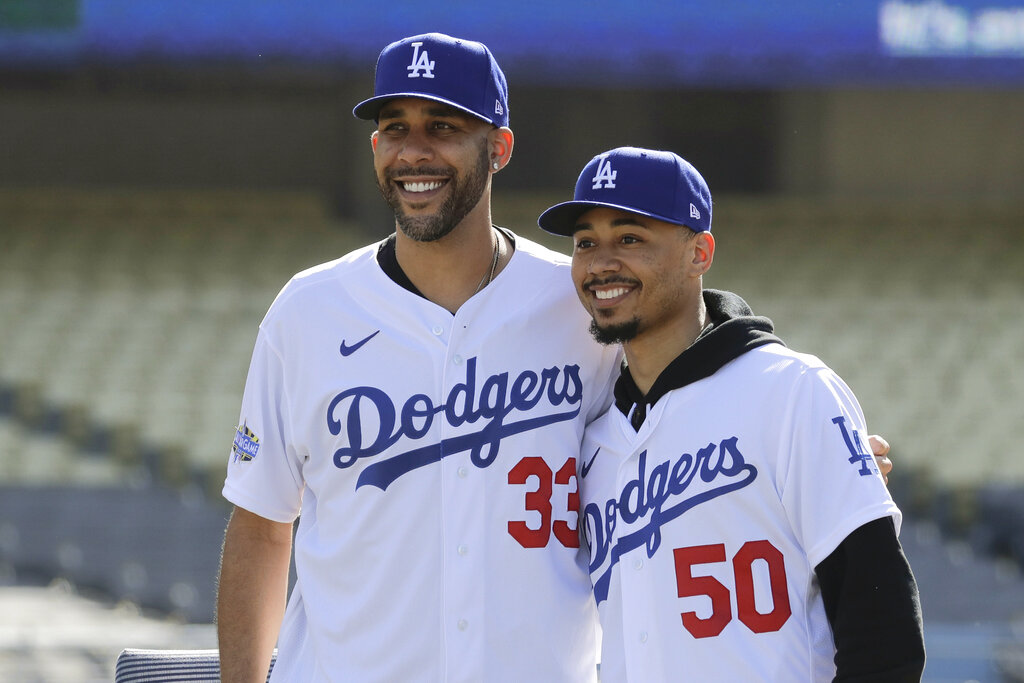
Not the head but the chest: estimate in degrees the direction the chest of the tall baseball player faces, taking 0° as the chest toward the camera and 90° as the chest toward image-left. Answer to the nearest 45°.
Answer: approximately 0°

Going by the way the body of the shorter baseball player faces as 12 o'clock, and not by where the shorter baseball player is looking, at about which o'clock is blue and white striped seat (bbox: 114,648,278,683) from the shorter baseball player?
The blue and white striped seat is roughly at 2 o'clock from the shorter baseball player.

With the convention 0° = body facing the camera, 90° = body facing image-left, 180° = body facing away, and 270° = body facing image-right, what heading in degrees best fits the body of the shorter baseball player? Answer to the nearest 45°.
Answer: approximately 45°

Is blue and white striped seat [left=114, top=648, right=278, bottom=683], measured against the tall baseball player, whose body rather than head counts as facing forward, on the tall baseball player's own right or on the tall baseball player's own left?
on the tall baseball player's own right

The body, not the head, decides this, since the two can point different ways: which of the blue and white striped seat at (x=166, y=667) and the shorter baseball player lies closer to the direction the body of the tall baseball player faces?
the shorter baseball player

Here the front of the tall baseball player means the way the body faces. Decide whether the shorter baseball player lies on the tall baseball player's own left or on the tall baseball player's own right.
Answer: on the tall baseball player's own left
